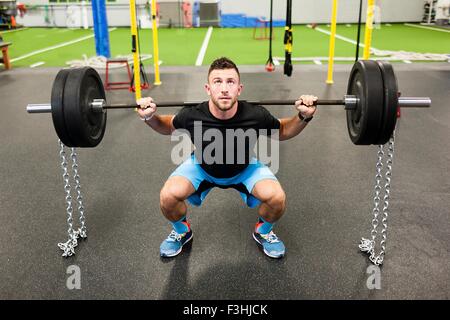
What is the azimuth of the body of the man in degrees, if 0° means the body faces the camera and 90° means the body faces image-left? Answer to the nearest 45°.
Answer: approximately 0°

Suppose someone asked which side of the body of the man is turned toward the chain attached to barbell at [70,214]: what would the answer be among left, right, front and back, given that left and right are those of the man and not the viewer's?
right
